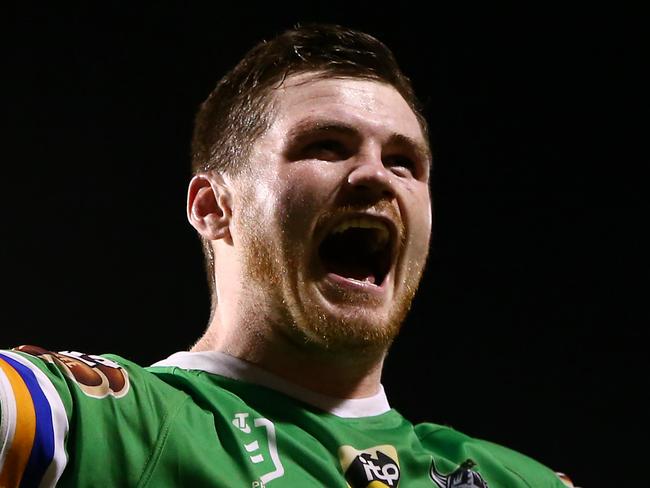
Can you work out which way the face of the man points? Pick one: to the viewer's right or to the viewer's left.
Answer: to the viewer's right

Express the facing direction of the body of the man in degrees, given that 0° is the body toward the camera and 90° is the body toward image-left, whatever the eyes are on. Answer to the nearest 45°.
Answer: approximately 315°
